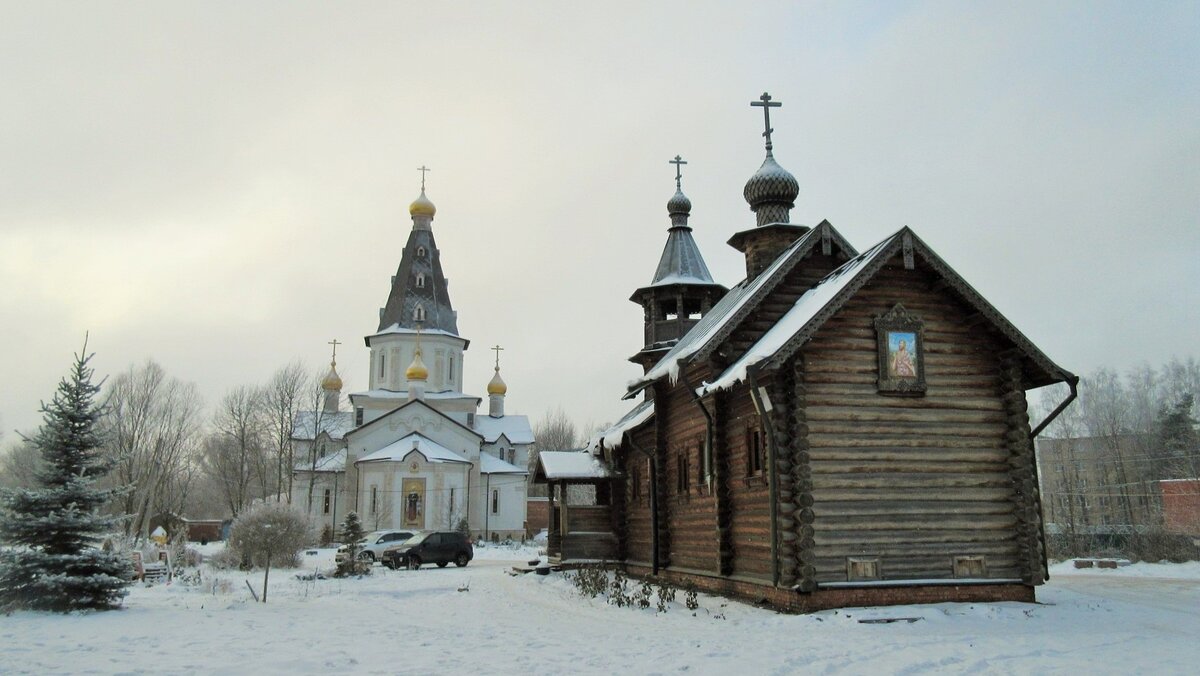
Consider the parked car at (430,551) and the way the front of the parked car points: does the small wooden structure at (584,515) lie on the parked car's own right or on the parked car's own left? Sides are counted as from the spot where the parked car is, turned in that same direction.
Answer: on the parked car's own left

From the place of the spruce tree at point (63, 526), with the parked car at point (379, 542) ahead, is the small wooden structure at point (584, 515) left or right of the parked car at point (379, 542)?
right

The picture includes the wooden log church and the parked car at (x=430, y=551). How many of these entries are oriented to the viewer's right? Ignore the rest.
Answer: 0

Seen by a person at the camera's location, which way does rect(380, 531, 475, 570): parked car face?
facing the viewer and to the left of the viewer

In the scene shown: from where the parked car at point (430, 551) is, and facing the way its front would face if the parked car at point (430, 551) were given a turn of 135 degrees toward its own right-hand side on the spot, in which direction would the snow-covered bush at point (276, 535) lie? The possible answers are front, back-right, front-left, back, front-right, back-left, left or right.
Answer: back-left

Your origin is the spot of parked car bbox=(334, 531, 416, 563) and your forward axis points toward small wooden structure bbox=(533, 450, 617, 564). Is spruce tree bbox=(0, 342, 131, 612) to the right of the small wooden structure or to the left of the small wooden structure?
right

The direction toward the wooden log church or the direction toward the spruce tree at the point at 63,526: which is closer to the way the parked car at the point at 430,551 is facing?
the spruce tree
